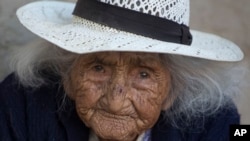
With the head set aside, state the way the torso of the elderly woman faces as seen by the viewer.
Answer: toward the camera
